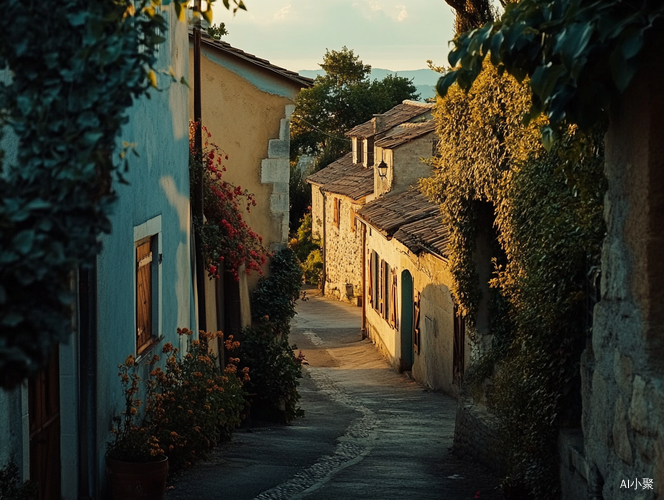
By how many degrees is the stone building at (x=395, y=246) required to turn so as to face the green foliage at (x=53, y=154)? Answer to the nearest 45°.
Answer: approximately 45° to its left

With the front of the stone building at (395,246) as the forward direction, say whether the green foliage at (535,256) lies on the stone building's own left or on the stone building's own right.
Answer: on the stone building's own left

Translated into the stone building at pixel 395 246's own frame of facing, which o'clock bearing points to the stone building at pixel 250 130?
the stone building at pixel 250 130 is roughly at 11 o'clock from the stone building at pixel 395 246.

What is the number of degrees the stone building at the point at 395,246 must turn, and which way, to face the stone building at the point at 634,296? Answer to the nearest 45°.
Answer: approximately 45° to its left

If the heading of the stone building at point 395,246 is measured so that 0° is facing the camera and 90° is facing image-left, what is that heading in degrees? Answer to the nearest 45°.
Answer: approximately 45°

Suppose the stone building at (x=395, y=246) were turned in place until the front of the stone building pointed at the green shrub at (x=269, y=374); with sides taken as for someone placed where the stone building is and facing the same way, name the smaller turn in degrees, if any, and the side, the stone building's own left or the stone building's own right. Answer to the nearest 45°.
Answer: approximately 45° to the stone building's own left

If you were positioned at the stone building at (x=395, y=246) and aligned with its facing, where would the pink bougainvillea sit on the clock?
The pink bougainvillea is roughly at 11 o'clock from the stone building.

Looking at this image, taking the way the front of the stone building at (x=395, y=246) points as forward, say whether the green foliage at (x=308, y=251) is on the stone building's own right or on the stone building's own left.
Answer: on the stone building's own right

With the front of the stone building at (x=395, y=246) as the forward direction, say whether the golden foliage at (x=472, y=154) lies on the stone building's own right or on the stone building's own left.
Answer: on the stone building's own left
